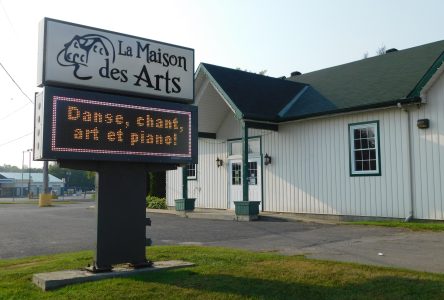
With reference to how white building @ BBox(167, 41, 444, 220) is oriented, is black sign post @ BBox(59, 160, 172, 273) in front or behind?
in front

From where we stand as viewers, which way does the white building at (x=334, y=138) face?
facing the viewer and to the left of the viewer

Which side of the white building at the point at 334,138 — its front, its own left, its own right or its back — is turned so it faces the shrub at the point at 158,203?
right

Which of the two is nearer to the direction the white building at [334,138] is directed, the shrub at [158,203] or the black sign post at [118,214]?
the black sign post

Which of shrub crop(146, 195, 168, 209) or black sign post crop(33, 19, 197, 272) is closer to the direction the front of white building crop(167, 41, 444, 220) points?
the black sign post
